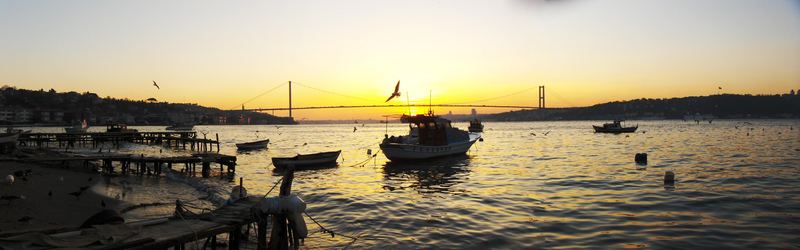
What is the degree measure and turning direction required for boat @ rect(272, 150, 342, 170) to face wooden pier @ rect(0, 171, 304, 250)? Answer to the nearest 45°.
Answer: approximately 90° to its right

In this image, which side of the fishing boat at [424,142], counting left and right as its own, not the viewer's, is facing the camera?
right

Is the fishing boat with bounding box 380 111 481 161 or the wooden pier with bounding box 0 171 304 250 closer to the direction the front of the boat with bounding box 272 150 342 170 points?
the fishing boat

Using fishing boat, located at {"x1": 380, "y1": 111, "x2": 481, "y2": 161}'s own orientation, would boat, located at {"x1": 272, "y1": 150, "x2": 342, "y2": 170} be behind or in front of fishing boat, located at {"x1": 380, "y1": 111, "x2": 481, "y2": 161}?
behind

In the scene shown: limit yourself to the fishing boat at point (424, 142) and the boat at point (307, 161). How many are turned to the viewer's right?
2

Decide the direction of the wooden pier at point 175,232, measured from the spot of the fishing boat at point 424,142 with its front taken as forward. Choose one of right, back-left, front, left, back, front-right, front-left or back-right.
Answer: right
